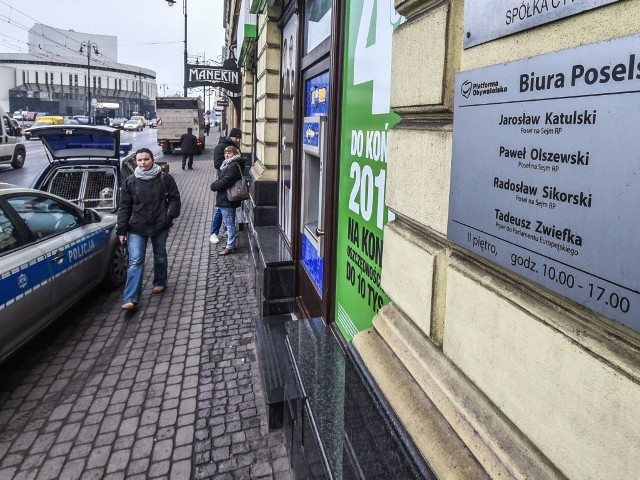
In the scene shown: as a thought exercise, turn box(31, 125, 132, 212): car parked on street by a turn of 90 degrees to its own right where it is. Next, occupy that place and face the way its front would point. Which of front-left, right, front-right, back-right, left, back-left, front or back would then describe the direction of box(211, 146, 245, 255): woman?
front-right

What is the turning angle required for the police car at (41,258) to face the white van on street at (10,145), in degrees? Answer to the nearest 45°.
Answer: approximately 45° to its left

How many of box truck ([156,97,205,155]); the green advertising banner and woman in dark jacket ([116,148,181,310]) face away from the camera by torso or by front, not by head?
1

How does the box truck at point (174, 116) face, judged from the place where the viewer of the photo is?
facing away from the viewer

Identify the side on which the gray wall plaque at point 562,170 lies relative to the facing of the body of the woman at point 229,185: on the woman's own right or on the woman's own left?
on the woman's own left

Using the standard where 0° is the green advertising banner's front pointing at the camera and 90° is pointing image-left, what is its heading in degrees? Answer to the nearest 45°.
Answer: approximately 45°

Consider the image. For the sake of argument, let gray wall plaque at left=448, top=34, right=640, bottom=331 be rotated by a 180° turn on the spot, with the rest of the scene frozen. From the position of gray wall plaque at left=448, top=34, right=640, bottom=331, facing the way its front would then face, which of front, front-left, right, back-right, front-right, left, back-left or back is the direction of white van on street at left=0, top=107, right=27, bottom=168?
left

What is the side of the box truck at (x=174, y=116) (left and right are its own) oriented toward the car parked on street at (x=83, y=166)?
back

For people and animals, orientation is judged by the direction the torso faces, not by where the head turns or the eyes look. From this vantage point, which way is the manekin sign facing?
toward the camera

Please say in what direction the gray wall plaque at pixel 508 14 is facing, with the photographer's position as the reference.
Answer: facing the viewer and to the left of the viewer

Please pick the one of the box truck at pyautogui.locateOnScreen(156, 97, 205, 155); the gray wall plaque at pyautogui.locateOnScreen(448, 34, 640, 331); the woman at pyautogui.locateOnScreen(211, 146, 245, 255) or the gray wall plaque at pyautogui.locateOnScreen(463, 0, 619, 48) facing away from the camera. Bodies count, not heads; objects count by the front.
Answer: the box truck

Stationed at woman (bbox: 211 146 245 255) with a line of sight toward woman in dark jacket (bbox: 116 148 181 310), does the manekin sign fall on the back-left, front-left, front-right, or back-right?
back-right
